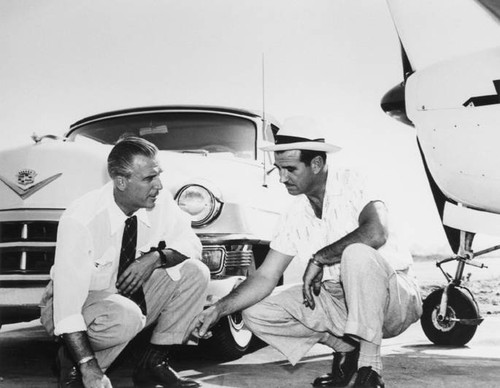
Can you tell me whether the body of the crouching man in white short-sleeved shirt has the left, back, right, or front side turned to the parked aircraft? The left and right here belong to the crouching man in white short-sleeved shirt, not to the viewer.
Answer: back

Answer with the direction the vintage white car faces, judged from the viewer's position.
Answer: facing the viewer and to the left of the viewer

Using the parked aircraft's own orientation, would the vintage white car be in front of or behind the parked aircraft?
in front

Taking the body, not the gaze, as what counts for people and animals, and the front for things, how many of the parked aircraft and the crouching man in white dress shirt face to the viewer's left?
1

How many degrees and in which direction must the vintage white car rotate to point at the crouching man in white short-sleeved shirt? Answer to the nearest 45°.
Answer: approximately 90° to its left

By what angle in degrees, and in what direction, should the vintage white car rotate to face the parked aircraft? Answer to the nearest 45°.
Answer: approximately 135° to its left

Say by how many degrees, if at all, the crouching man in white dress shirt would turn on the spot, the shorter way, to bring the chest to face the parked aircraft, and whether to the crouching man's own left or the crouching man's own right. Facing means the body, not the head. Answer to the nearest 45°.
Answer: approximately 45° to the crouching man's own left

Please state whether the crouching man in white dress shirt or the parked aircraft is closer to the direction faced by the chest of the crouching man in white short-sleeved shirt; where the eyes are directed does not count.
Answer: the crouching man in white dress shirt

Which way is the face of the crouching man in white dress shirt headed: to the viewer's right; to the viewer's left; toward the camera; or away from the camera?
to the viewer's right

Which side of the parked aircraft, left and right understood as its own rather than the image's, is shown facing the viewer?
left

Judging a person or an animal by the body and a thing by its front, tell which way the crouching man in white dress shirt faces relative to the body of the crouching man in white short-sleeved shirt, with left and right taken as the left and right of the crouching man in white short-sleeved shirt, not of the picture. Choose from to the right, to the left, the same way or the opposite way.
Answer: to the left
